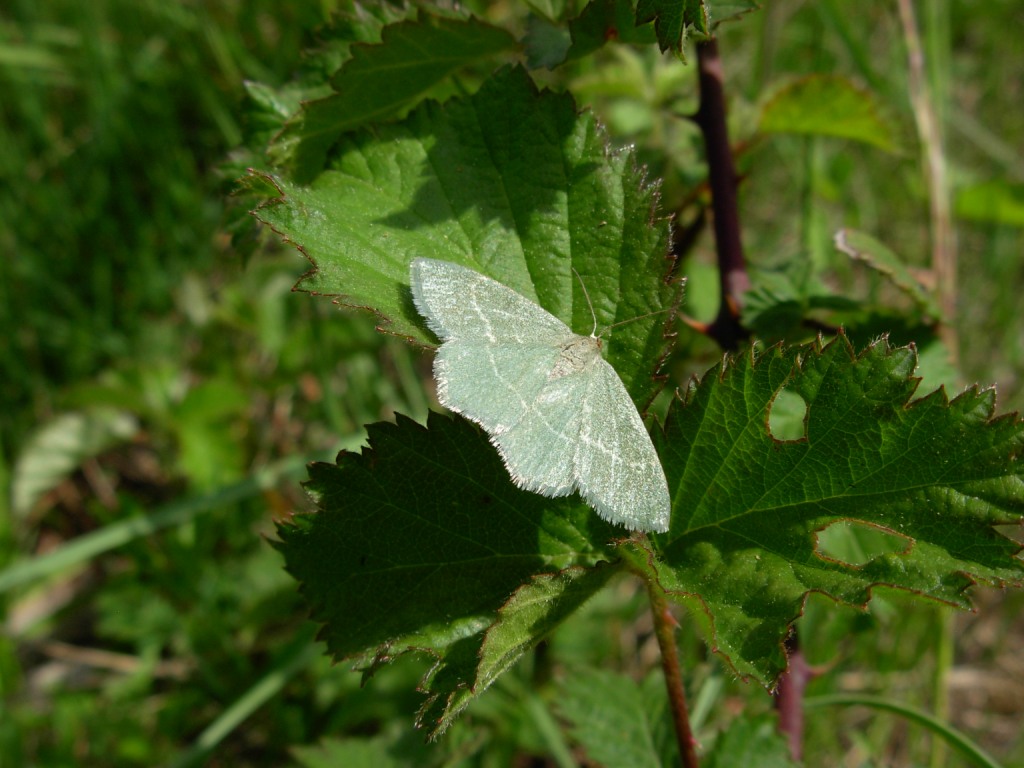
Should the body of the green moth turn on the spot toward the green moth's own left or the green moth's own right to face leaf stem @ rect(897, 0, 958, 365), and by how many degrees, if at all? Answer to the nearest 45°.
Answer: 0° — it already faces it

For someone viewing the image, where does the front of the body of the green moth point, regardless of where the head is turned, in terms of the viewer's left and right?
facing away from the viewer and to the right of the viewer

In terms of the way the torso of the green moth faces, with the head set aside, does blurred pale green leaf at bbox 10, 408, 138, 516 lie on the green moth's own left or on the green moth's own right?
on the green moth's own left

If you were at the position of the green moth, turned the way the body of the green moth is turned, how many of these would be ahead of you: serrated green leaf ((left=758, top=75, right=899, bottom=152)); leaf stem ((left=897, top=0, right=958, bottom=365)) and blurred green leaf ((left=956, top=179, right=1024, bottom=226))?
3
